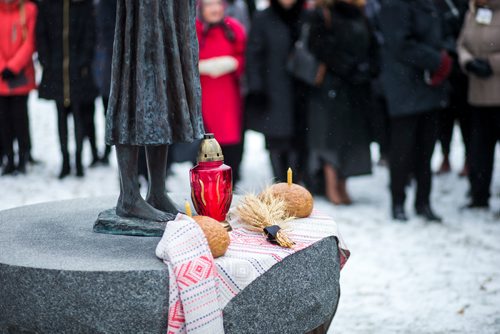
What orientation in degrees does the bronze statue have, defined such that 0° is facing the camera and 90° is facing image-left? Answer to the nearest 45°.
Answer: approximately 315°

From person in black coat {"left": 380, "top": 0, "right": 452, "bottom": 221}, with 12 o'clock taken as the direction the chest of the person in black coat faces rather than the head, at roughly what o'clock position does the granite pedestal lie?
The granite pedestal is roughly at 2 o'clock from the person in black coat.

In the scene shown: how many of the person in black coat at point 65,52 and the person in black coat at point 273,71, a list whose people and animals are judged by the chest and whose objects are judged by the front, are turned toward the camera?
2

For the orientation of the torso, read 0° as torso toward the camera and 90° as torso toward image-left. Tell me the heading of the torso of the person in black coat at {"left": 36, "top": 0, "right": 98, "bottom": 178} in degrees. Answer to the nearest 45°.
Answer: approximately 0°

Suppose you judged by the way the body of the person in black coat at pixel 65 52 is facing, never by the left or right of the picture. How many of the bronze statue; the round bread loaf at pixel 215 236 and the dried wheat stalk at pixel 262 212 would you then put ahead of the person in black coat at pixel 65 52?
3

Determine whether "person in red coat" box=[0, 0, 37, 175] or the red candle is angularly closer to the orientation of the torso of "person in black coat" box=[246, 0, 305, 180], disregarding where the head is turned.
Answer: the red candle

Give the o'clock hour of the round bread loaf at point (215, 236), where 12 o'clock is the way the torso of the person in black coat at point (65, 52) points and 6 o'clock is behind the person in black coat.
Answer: The round bread loaf is roughly at 12 o'clock from the person in black coat.
